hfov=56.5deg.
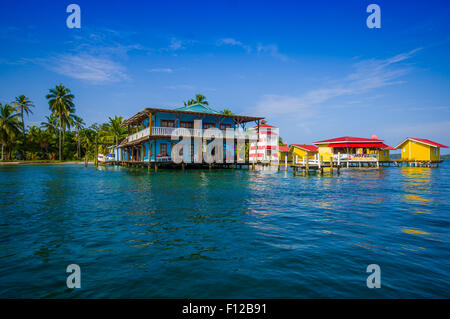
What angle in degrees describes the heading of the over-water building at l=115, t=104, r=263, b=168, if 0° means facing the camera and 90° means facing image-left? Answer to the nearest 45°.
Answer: approximately 0°

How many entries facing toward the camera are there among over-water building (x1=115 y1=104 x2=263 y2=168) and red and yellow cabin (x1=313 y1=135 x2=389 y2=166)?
2

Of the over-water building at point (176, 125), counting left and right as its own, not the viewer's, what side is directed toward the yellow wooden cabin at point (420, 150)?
left

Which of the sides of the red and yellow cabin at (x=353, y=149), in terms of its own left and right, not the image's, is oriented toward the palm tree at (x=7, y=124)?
right

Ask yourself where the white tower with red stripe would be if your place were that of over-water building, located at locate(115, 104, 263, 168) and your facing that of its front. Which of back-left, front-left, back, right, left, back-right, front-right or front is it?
back-left

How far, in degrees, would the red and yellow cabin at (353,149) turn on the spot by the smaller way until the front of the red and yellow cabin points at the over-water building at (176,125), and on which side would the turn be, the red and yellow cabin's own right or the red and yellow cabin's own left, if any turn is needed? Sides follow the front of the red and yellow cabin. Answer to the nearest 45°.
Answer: approximately 45° to the red and yellow cabin's own right

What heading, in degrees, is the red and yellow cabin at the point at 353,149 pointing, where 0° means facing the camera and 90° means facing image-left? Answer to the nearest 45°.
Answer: approximately 0°

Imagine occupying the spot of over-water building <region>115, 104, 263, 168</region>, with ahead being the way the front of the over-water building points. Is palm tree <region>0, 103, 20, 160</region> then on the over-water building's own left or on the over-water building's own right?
on the over-water building's own right

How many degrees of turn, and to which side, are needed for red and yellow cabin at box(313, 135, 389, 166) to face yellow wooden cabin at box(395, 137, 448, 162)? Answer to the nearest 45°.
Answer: approximately 135° to its left
